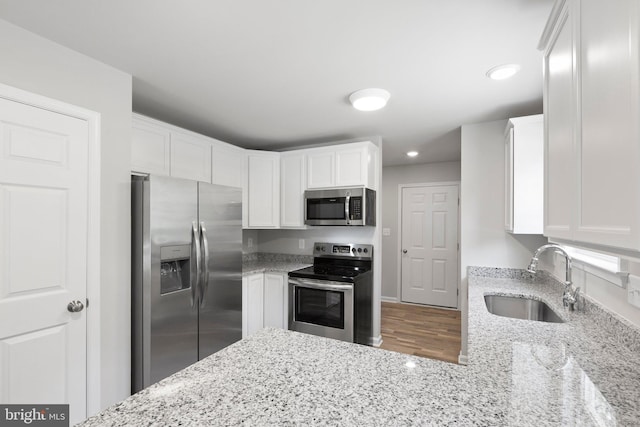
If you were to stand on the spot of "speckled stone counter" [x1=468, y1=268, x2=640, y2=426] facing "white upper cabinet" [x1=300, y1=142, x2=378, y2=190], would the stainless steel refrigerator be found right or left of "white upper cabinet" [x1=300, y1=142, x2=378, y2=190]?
left

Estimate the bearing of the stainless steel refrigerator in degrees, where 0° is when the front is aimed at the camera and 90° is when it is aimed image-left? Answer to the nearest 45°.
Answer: approximately 315°

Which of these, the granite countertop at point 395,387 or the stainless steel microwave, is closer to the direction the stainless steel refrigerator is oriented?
the granite countertop

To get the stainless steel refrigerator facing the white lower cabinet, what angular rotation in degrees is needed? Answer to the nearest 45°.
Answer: approximately 90° to its left

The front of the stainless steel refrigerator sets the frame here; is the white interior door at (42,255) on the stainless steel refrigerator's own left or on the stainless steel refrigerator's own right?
on the stainless steel refrigerator's own right

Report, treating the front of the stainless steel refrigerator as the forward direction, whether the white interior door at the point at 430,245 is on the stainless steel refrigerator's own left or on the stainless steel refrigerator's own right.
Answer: on the stainless steel refrigerator's own left
